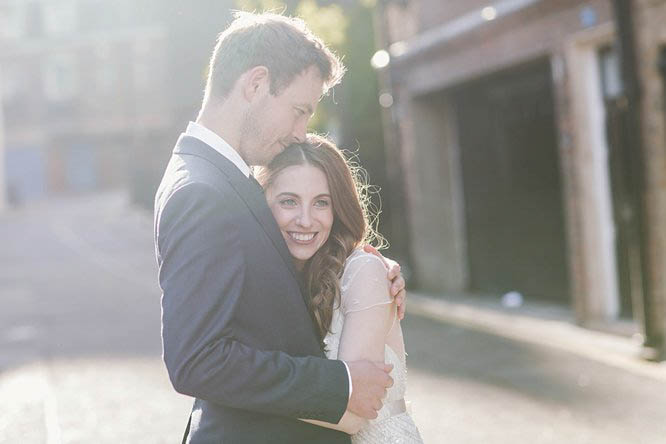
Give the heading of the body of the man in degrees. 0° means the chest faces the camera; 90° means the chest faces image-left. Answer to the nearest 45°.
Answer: approximately 270°
